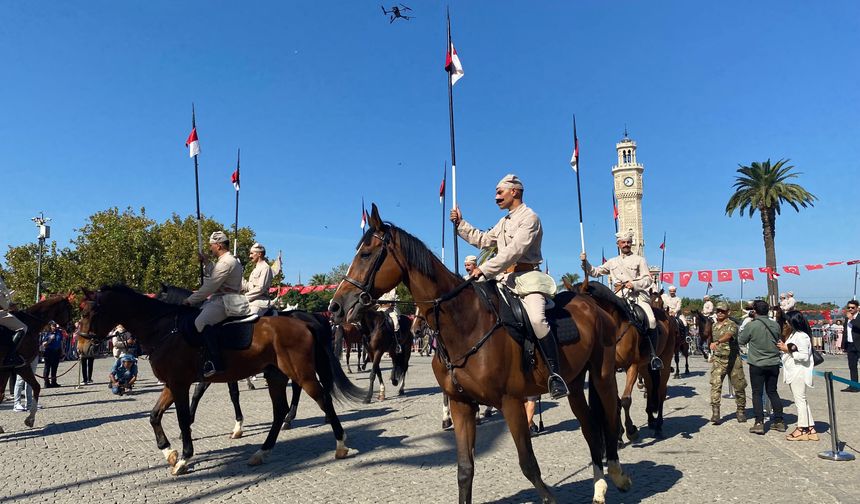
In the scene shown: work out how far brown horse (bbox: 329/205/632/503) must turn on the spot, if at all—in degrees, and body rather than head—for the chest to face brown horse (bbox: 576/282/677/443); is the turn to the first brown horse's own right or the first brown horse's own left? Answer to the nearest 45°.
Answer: approximately 180°

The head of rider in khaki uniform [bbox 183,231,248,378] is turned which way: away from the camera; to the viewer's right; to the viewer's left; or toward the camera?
to the viewer's left

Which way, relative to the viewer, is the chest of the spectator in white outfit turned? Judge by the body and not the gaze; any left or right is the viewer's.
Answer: facing to the left of the viewer

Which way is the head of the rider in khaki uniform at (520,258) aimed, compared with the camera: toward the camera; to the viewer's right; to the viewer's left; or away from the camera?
to the viewer's left

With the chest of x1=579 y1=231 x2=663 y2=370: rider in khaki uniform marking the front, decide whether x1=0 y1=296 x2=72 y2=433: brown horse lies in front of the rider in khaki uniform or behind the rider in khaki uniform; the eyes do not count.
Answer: in front

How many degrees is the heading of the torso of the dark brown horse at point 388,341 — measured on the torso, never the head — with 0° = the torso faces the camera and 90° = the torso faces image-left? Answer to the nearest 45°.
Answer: approximately 45°

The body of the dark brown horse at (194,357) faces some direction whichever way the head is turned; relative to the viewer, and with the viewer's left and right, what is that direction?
facing to the left of the viewer

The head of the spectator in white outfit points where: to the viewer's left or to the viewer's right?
to the viewer's left

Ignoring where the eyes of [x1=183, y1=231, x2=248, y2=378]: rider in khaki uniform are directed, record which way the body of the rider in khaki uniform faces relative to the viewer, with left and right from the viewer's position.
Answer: facing to the left of the viewer
